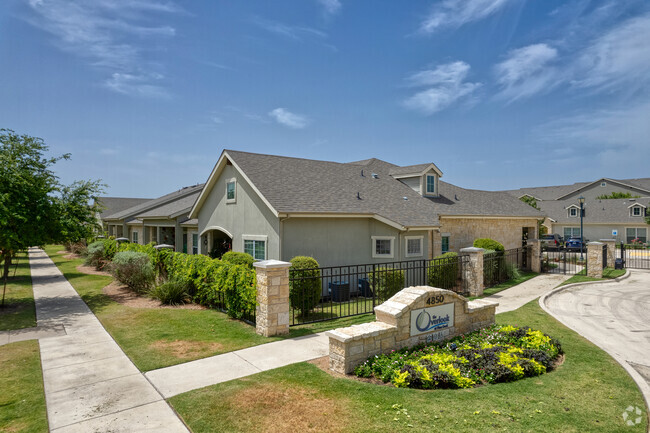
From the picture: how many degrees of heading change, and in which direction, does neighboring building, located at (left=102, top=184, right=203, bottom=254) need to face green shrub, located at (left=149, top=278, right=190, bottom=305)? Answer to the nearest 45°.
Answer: approximately 45° to its left

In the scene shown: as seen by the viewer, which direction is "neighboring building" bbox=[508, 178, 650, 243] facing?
toward the camera

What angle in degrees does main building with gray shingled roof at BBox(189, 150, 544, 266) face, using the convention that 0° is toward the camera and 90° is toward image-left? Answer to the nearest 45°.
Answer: approximately 45°

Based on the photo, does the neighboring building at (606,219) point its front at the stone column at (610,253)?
yes

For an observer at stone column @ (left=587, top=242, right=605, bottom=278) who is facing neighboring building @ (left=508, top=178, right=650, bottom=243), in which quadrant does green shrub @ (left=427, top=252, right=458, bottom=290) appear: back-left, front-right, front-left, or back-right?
back-left

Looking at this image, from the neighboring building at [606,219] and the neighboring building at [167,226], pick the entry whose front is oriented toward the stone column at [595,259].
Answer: the neighboring building at [606,219]

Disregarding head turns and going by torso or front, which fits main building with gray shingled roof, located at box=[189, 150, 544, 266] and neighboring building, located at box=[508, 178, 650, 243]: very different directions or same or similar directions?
same or similar directions

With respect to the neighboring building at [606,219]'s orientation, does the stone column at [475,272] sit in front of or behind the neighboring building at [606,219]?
in front

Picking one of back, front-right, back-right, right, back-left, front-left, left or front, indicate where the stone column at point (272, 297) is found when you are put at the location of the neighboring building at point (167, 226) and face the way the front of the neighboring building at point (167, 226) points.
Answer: front-left

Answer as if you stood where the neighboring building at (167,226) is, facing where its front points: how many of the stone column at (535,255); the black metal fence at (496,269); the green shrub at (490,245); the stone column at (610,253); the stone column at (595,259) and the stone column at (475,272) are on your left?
6

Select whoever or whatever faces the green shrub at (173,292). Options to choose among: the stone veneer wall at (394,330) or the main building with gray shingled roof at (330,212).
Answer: the main building with gray shingled roof

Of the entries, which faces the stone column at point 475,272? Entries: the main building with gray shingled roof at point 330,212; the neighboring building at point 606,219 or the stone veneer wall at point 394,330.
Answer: the neighboring building at point 606,219

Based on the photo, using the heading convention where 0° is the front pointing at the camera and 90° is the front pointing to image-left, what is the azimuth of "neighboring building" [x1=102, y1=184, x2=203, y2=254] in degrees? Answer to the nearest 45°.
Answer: approximately 45°

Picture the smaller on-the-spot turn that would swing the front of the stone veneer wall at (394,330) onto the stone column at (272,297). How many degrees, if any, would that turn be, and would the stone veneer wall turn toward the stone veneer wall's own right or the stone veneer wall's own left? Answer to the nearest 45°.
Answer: approximately 135° to the stone veneer wall's own right

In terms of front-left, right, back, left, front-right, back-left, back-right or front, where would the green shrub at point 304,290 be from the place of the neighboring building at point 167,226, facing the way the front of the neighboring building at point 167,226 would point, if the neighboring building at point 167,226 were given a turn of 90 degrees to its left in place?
front-right

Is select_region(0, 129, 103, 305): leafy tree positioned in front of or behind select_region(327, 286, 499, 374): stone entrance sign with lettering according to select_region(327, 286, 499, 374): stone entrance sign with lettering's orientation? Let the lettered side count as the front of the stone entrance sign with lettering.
behind
